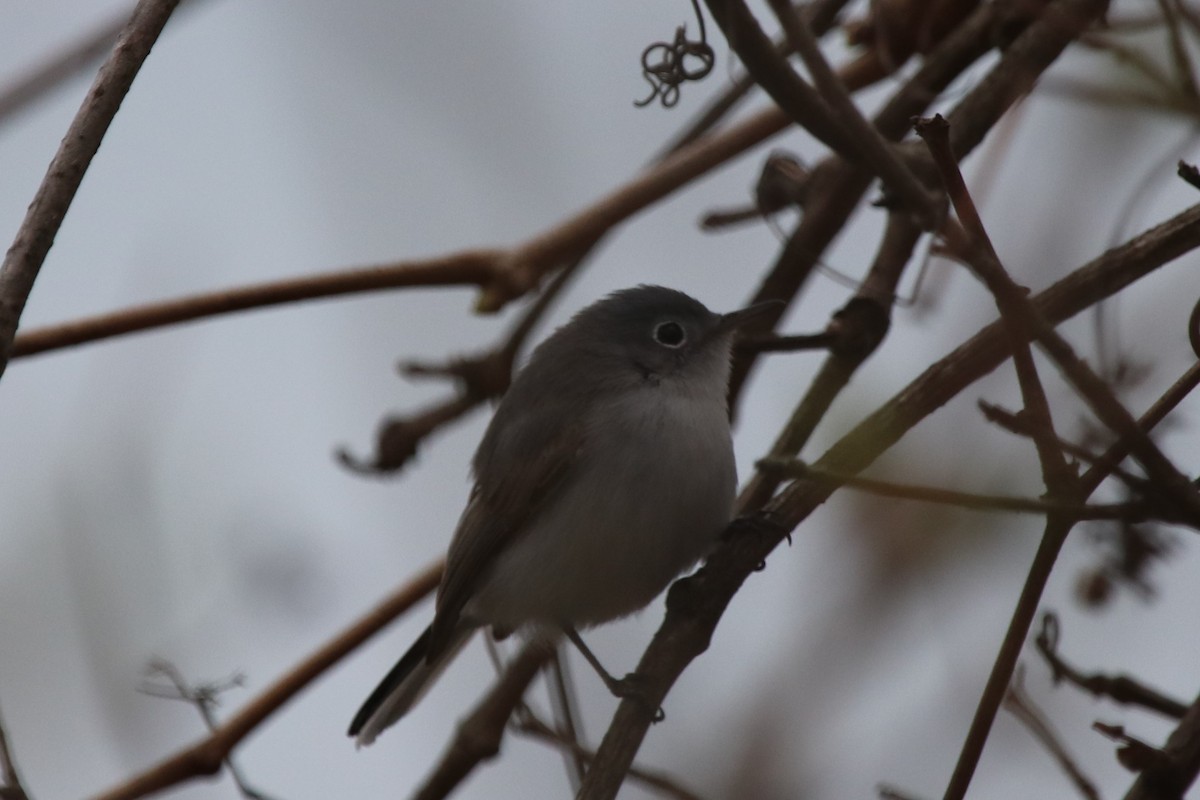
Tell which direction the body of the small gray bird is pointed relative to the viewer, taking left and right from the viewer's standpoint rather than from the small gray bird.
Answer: facing to the right of the viewer

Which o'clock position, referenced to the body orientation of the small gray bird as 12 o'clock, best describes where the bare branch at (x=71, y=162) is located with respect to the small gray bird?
The bare branch is roughly at 4 o'clock from the small gray bird.
